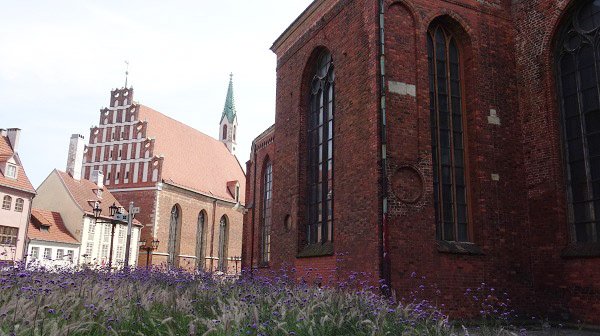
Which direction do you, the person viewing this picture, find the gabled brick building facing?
facing the viewer and to the left of the viewer

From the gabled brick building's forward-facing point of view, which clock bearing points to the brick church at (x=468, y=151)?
The brick church is roughly at 10 o'clock from the gabled brick building.

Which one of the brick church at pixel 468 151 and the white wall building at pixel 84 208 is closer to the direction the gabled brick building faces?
the white wall building

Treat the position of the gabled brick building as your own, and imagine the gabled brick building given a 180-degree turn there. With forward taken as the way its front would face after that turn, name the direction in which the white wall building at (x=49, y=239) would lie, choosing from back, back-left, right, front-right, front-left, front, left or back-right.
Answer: back

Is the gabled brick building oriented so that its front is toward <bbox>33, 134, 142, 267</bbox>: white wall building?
yes
